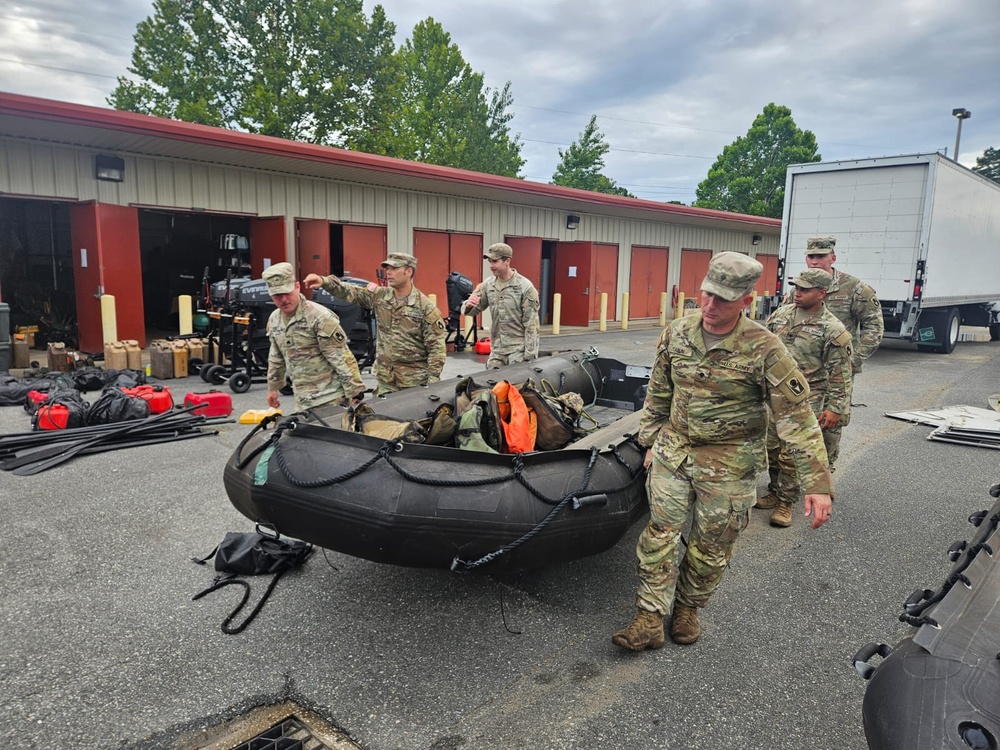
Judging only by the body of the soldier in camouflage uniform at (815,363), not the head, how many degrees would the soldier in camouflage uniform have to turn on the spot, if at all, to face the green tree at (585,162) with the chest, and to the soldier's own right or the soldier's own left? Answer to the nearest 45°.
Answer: approximately 135° to the soldier's own right

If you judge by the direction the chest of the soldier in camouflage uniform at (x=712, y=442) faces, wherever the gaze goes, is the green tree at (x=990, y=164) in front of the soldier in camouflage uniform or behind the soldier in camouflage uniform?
behind

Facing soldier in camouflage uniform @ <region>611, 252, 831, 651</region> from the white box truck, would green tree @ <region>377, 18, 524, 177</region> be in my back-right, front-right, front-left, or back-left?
back-right

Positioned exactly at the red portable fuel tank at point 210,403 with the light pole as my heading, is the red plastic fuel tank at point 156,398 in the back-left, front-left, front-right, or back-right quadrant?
back-left

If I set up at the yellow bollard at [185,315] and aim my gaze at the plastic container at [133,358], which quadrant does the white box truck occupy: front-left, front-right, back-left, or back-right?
back-left

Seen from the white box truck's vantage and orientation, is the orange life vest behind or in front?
behind

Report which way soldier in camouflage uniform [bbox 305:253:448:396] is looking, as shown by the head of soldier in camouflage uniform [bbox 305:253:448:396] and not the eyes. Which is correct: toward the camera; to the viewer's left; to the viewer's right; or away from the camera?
to the viewer's left

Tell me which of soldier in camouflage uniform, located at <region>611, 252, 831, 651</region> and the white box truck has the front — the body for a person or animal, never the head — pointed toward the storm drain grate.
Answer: the soldier in camouflage uniform

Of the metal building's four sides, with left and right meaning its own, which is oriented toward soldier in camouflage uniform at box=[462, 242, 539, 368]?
front

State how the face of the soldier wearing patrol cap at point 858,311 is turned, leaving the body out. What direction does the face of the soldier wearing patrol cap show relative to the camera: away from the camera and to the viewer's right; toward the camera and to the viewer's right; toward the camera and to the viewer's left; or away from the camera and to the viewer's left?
toward the camera and to the viewer's left

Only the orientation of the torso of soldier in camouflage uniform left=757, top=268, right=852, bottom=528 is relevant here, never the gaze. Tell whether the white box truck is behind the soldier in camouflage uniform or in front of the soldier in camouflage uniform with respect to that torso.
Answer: behind

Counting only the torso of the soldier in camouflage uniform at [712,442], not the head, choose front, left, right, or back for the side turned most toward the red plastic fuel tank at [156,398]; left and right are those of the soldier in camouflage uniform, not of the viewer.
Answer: right

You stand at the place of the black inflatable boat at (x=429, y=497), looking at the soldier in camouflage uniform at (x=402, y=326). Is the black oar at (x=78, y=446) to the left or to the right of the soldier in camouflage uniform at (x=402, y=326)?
left

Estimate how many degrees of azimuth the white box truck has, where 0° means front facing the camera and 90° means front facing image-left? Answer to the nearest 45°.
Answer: approximately 225°

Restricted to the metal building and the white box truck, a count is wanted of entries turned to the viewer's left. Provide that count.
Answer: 0

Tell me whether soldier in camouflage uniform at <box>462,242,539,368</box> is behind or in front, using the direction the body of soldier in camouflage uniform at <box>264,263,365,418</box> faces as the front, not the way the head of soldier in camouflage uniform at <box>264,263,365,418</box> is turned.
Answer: behind

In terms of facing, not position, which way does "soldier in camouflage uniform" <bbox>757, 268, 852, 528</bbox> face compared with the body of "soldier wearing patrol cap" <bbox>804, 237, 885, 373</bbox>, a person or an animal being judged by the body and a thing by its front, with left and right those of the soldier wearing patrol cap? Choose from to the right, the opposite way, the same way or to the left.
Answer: the same way

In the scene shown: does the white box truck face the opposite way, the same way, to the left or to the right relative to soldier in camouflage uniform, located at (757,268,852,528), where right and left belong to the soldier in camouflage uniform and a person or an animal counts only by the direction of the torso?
the opposite way
